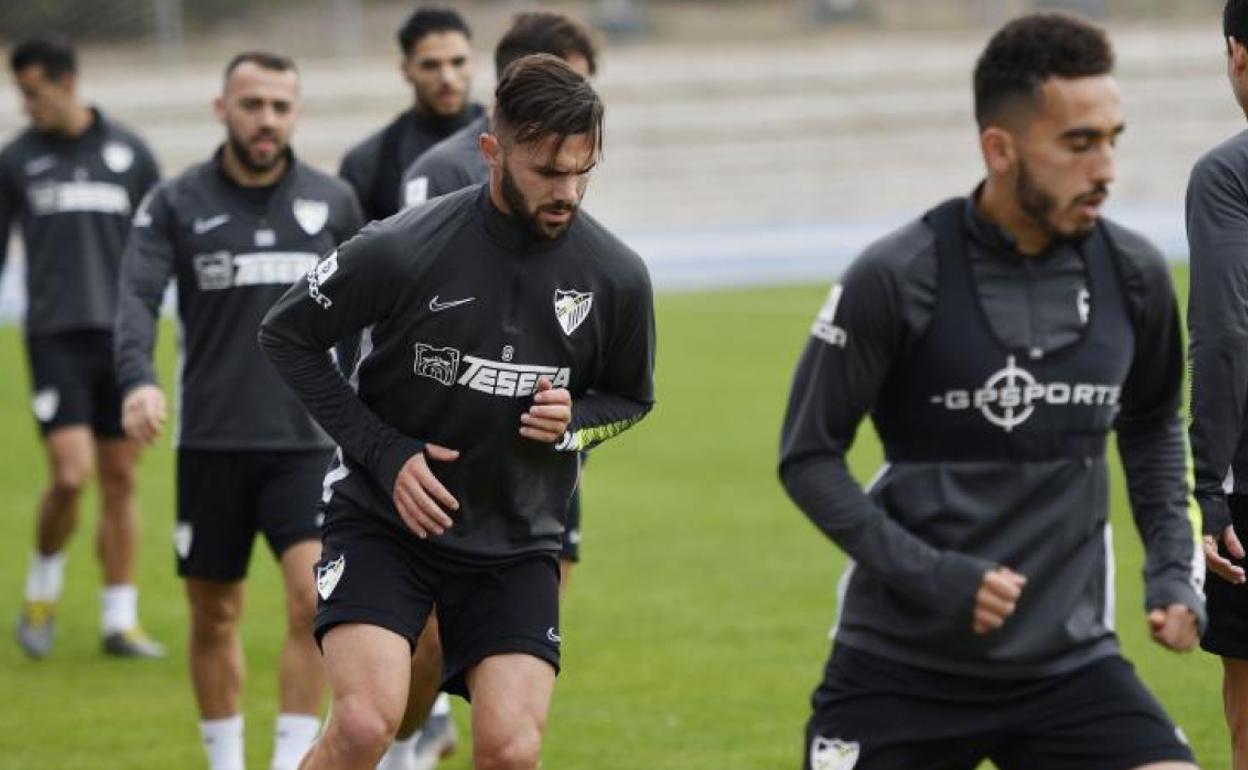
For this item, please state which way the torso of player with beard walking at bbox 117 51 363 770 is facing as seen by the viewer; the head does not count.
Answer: toward the camera

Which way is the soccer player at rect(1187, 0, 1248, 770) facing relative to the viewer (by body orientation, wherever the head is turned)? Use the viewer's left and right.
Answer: facing the viewer and to the right of the viewer

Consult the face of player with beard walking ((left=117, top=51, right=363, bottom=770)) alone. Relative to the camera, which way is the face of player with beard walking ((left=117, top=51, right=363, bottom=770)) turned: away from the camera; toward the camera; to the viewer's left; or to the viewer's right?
toward the camera

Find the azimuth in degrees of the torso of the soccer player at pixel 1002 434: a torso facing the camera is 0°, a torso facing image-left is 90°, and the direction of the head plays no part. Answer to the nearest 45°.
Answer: approximately 315°

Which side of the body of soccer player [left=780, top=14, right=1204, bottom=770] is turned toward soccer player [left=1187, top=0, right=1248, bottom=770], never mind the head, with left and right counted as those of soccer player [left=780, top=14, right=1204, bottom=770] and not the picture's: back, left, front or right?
left

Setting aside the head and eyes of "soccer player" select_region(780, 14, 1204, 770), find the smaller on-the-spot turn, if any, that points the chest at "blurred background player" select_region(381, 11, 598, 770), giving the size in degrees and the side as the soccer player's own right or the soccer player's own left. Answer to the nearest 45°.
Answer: approximately 180°

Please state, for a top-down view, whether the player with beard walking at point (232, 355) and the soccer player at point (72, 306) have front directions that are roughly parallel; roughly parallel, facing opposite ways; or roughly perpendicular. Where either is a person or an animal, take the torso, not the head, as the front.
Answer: roughly parallel

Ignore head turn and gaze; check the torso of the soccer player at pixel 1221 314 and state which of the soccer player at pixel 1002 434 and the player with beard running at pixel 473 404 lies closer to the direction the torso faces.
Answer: the soccer player

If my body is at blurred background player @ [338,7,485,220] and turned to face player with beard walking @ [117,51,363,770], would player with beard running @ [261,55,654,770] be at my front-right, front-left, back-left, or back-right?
front-left

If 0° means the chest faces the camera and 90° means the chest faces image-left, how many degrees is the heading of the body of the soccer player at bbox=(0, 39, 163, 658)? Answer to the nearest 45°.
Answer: approximately 0°

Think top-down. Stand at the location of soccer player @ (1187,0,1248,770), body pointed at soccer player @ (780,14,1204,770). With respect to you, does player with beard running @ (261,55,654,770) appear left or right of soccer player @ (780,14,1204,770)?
right

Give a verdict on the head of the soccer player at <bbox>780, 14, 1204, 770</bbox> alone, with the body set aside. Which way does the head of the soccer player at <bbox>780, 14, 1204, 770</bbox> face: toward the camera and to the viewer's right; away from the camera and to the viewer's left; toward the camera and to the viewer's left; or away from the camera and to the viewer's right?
toward the camera and to the viewer's right

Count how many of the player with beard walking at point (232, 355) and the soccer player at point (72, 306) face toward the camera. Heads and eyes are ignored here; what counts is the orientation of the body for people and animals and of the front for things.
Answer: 2

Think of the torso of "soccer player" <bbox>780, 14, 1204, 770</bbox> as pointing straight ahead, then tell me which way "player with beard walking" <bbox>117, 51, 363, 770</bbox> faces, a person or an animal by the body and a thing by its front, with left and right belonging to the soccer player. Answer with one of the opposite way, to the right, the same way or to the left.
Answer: the same way

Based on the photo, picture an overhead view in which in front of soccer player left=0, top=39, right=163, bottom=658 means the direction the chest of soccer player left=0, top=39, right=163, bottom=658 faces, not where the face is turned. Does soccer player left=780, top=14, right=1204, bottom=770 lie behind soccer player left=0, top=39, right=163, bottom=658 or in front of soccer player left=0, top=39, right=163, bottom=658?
in front
